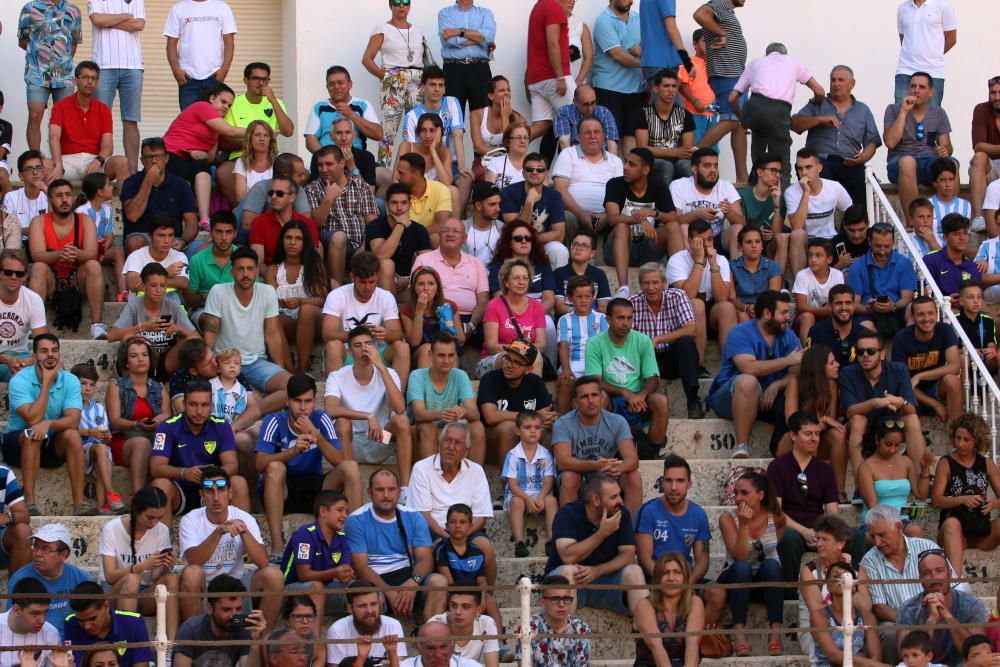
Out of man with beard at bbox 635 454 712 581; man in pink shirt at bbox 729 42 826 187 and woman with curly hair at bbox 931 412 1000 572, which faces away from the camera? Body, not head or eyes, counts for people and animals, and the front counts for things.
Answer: the man in pink shirt

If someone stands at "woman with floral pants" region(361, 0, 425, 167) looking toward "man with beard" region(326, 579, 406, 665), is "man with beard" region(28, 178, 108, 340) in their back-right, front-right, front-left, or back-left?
front-right

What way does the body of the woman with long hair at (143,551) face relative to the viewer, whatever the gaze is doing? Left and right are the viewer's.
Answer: facing the viewer and to the right of the viewer

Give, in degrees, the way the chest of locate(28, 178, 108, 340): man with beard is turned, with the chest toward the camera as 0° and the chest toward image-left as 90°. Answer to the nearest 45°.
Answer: approximately 0°

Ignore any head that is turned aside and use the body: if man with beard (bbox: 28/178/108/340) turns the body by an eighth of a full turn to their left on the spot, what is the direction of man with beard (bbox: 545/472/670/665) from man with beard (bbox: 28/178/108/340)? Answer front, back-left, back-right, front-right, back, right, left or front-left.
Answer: front

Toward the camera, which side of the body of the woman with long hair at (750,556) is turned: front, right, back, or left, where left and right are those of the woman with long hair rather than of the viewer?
front

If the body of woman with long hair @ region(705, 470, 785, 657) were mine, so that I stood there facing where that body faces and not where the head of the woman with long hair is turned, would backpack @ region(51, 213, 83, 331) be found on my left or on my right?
on my right

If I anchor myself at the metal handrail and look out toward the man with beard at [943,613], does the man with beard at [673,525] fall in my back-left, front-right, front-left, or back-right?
front-right

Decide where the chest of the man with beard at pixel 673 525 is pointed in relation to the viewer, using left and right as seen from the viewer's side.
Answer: facing the viewer

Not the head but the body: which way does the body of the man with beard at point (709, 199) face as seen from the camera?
toward the camera
